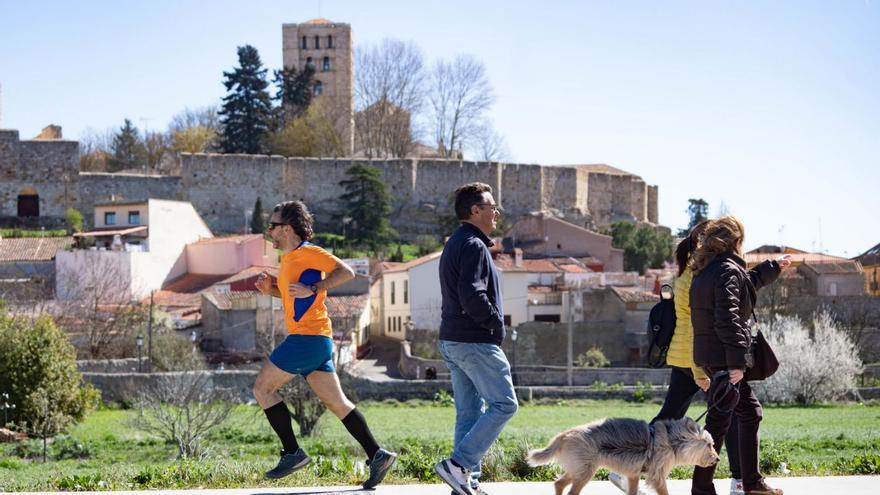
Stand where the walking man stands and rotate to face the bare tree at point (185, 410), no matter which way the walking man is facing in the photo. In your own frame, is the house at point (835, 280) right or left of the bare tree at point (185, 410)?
right

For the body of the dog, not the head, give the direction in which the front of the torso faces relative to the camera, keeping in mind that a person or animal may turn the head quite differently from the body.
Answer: to the viewer's right

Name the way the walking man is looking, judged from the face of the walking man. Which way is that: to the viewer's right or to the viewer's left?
to the viewer's right

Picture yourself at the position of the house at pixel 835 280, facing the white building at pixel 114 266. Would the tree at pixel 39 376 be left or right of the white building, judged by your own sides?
left

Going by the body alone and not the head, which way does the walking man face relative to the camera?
to the viewer's right

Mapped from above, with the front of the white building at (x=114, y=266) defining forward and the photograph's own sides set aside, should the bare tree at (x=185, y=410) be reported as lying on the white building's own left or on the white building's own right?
on the white building's own left

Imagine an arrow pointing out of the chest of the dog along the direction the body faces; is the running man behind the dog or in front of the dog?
behind

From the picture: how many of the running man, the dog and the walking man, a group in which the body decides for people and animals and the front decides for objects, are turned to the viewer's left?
1
